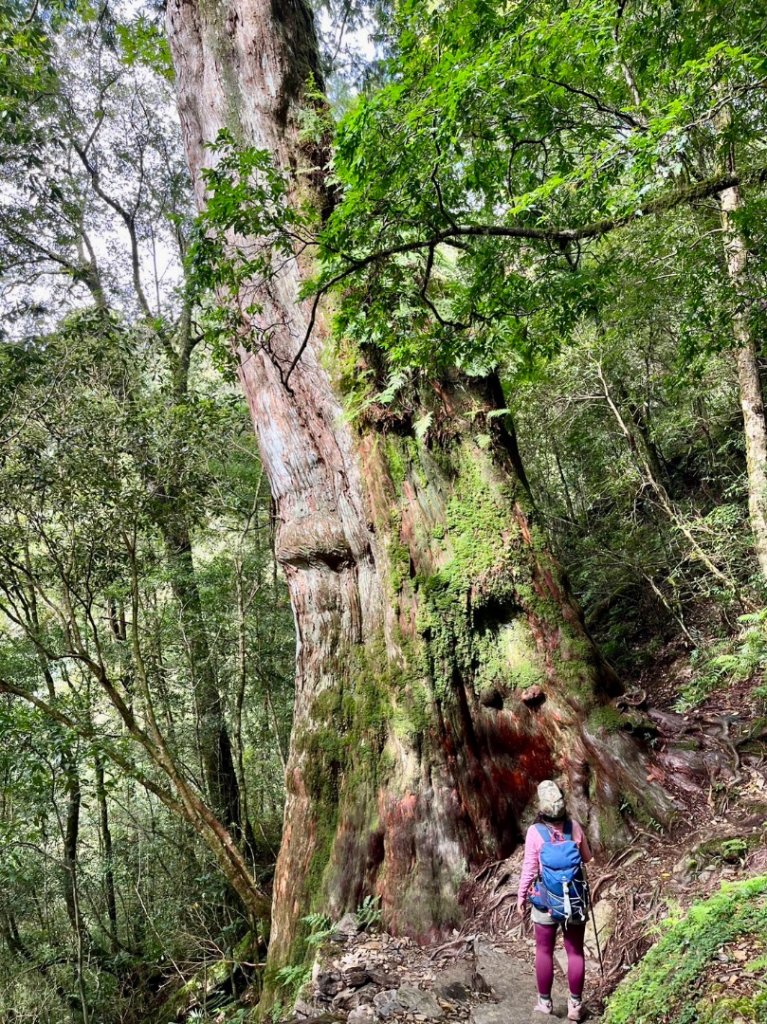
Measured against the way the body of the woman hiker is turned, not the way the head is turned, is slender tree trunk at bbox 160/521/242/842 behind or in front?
in front

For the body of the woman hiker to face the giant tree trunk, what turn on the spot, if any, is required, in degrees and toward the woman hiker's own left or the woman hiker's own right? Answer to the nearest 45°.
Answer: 0° — they already face it

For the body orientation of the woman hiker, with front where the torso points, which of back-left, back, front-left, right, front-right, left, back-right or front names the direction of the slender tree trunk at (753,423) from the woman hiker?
front-right

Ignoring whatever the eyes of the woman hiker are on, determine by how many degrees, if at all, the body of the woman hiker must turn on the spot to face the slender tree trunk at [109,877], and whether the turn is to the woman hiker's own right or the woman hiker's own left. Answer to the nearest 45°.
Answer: approximately 45° to the woman hiker's own left

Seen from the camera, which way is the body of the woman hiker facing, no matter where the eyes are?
away from the camera
